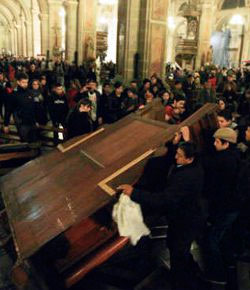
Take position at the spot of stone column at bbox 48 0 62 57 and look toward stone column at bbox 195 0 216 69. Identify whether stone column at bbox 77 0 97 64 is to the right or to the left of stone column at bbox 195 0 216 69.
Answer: right

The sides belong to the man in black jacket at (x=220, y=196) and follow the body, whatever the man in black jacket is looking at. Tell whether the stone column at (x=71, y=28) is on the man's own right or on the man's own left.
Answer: on the man's own right

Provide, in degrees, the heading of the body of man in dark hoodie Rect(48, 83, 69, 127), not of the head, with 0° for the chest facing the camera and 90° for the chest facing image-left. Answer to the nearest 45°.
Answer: approximately 0°

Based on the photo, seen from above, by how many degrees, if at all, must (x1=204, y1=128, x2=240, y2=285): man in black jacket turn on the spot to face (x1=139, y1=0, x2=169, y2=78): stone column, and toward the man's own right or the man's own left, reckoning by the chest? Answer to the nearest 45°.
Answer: approximately 90° to the man's own right

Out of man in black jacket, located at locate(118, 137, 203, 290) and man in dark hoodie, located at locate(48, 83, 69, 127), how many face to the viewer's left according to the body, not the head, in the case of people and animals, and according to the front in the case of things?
1

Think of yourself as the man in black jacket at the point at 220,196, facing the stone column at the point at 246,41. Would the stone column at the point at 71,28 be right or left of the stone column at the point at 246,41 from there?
left

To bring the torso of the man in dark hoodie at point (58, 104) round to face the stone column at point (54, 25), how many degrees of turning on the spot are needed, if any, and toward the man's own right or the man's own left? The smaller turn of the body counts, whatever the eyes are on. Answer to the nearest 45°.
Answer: approximately 180°

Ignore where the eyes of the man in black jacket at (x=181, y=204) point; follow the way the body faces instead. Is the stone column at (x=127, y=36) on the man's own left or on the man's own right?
on the man's own right

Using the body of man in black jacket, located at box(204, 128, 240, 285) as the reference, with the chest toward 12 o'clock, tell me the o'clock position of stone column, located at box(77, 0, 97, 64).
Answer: The stone column is roughly at 2 o'clock from the man in black jacket.

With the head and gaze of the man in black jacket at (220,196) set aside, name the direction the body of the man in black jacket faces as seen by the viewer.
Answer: to the viewer's left

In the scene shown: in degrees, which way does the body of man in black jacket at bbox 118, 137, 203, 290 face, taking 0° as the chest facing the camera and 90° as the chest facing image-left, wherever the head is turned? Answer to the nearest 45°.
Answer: approximately 90°

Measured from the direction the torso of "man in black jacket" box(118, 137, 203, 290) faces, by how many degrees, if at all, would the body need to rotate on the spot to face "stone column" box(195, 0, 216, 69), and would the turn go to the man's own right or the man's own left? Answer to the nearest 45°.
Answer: approximately 90° to the man's own right

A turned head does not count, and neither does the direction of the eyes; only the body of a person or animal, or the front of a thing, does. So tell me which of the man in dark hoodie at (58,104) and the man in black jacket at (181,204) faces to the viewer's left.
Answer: the man in black jacket
